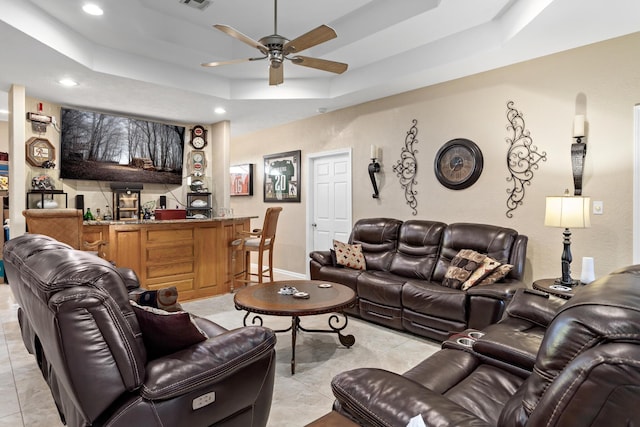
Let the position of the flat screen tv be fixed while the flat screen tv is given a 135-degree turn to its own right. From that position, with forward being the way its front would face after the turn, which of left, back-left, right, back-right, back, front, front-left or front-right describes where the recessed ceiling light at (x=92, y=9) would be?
left

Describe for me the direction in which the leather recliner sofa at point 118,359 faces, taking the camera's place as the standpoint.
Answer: facing away from the viewer and to the right of the viewer

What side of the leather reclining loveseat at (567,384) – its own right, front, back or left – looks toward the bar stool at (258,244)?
front

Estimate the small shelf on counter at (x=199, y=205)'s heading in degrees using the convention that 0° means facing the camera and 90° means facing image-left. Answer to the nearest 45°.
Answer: approximately 0°

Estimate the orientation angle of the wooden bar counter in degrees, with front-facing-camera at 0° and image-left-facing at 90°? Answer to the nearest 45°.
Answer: approximately 0°

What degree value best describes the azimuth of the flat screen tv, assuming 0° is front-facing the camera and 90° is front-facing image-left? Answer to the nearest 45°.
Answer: approximately 315°

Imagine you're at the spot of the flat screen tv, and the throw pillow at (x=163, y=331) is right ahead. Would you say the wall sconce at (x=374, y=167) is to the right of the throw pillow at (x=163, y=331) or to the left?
left

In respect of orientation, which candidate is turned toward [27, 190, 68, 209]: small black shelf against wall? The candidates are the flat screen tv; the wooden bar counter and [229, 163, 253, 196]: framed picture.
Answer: the framed picture
